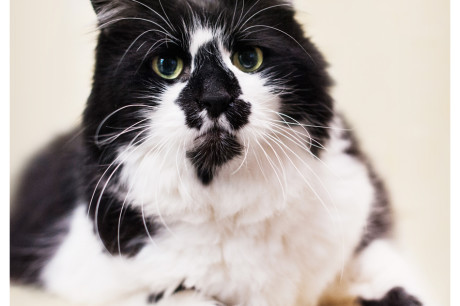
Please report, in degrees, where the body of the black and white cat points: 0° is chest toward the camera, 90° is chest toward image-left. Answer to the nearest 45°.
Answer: approximately 0°
